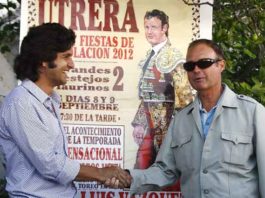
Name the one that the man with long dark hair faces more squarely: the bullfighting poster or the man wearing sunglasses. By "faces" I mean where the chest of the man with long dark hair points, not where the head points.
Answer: the man wearing sunglasses

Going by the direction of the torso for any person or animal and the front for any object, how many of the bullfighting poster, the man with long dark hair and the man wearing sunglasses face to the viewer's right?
1

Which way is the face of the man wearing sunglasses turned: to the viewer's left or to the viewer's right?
to the viewer's left

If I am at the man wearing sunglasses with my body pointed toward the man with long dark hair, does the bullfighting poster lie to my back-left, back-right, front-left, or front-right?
front-right

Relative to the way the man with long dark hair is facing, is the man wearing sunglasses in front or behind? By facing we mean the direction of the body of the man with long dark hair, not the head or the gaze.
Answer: in front

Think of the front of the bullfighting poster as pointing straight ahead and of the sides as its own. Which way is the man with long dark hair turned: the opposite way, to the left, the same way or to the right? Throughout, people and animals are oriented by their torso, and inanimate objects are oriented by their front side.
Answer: to the left

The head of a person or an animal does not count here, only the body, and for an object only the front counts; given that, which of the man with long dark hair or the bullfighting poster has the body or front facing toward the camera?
the bullfighting poster

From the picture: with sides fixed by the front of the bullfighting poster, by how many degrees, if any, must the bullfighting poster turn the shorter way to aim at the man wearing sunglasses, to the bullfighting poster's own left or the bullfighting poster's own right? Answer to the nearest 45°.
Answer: approximately 45° to the bullfighting poster's own left

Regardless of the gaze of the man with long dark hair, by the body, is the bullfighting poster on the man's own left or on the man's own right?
on the man's own left

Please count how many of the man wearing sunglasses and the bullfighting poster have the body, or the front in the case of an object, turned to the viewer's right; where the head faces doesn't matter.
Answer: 0

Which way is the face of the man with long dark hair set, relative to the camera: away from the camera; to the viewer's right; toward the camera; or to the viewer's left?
to the viewer's right

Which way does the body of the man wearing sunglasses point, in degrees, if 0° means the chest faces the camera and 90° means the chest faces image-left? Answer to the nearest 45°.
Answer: approximately 45°

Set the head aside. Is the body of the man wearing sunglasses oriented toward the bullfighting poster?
no

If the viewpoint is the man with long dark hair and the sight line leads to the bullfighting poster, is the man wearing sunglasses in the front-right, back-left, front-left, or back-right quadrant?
front-right

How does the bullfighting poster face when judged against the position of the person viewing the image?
facing the viewer

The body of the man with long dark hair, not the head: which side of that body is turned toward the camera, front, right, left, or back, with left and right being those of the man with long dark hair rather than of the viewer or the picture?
right
